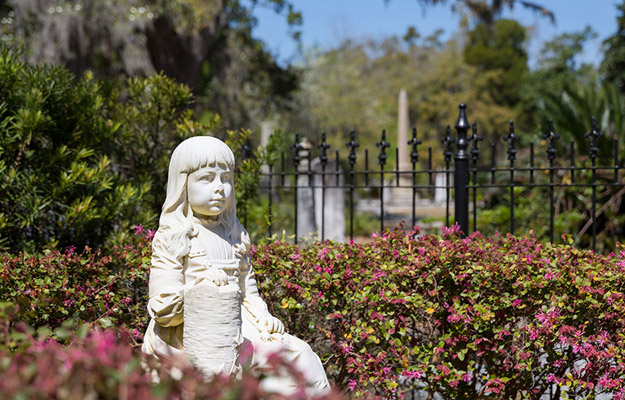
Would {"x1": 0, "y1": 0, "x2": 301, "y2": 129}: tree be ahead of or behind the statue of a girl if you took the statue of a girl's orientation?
behind

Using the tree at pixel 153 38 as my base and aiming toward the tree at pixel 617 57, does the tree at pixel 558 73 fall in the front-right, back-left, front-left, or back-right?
front-left

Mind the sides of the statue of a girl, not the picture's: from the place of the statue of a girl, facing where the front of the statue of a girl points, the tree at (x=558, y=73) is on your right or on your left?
on your left

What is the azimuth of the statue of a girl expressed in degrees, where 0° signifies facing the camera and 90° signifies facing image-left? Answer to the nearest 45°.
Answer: approximately 315°

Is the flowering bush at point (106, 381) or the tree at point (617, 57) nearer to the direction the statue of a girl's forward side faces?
the flowering bush

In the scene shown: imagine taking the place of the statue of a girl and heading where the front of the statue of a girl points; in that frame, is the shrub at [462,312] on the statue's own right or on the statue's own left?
on the statue's own left

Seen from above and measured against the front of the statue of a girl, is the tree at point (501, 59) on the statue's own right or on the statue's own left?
on the statue's own left

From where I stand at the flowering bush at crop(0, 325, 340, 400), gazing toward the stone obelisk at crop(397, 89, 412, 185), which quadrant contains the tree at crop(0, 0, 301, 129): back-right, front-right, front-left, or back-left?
front-left

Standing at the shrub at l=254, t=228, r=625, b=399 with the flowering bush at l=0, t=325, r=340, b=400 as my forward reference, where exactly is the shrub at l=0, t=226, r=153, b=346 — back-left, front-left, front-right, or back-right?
front-right

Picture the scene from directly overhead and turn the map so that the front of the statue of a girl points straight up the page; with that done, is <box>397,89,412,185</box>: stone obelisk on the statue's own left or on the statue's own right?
on the statue's own left

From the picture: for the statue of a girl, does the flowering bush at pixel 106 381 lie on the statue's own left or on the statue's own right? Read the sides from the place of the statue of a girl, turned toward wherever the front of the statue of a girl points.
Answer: on the statue's own right

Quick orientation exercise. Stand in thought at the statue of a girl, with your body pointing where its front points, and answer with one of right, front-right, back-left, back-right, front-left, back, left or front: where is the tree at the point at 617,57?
left
